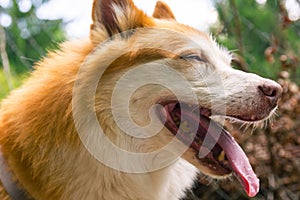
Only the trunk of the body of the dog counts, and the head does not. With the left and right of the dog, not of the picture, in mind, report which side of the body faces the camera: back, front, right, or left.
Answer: right
